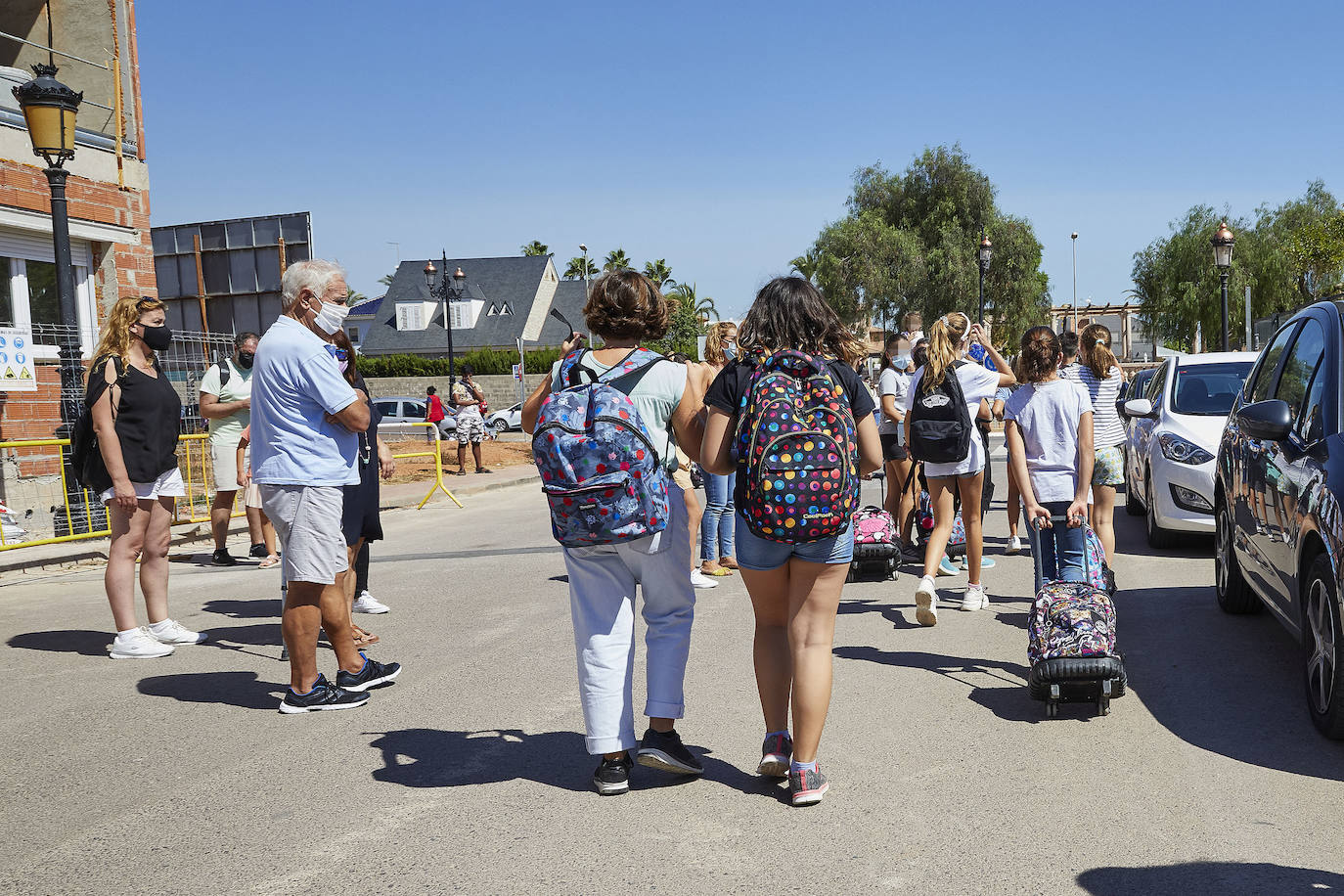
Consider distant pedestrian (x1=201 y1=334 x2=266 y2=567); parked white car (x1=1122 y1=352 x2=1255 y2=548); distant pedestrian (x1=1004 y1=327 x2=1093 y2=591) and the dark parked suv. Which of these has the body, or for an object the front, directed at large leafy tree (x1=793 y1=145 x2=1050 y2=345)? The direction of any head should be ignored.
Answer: distant pedestrian (x1=1004 y1=327 x2=1093 y2=591)

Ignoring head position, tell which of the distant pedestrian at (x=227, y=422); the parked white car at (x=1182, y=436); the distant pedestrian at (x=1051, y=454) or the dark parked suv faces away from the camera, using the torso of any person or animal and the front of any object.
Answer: the distant pedestrian at (x=1051, y=454)

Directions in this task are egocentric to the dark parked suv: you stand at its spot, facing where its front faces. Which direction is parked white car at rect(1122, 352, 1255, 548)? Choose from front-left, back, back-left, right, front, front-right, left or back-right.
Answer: back-left

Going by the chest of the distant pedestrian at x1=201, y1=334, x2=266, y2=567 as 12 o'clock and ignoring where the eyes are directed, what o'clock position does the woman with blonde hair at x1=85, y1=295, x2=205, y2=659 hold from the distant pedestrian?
The woman with blonde hair is roughly at 2 o'clock from the distant pedestrian.

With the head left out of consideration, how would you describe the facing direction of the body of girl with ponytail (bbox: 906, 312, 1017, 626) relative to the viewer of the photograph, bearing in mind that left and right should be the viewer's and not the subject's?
facing away from the viewer and to the right of the viewer

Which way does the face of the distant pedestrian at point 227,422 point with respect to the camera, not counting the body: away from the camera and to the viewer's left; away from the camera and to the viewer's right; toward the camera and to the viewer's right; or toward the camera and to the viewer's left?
toward the camera and to the viewer's right

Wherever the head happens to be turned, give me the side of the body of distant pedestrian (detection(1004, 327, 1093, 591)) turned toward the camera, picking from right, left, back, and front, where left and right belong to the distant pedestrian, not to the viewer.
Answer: back
